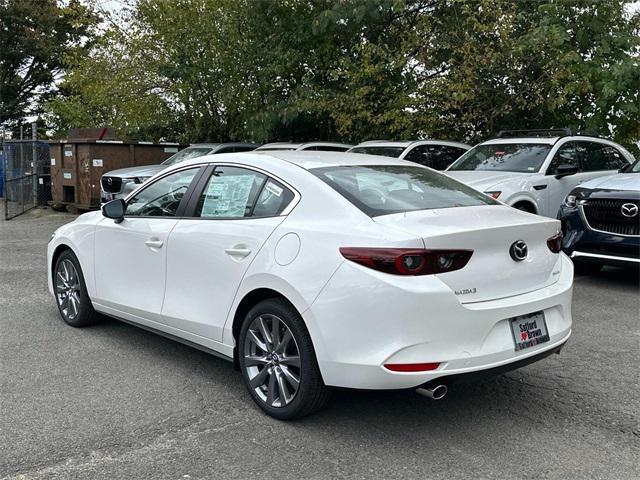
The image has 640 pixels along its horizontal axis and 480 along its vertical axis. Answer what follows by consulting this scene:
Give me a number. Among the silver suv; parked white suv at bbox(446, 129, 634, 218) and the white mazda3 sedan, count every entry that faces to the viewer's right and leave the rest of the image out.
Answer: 0

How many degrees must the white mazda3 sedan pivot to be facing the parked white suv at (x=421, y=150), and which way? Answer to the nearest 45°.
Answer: approximately 45° to its right

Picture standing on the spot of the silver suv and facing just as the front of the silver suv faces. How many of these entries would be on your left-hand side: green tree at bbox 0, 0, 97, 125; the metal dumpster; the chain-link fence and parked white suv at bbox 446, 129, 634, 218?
1

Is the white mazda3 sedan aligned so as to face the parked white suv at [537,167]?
no

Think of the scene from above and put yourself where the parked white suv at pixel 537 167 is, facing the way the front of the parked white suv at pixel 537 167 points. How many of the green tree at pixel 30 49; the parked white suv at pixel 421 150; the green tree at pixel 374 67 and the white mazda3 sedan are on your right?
3

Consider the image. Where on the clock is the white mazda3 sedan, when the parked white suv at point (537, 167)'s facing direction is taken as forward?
The white mazda3 sedan is roughly at 11 o'clock from the parked white suv.

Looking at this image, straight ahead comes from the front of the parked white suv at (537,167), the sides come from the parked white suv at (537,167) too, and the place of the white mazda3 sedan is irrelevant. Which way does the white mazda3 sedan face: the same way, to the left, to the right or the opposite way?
to the right

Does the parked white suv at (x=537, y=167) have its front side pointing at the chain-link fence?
no

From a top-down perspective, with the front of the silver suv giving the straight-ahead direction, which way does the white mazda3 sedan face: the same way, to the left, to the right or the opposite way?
to the right

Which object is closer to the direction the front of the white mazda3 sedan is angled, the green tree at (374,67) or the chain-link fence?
the chain-link fence

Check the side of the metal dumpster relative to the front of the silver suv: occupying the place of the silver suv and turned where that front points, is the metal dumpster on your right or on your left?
on your right

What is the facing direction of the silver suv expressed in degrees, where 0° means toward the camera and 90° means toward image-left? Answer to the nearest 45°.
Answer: approximately 45°

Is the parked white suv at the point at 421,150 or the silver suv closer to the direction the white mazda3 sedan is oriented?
the silver suv

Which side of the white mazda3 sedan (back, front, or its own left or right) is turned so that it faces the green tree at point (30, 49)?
front

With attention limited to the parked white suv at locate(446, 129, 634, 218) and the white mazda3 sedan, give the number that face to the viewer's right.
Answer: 0

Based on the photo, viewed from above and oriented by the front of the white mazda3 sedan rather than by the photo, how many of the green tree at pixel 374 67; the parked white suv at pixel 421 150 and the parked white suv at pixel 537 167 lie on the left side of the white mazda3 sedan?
0

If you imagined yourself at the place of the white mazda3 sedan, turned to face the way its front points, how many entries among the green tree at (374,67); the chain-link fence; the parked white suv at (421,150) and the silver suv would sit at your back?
0

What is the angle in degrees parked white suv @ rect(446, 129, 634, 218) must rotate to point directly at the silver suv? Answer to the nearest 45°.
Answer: approximately 45° to its right

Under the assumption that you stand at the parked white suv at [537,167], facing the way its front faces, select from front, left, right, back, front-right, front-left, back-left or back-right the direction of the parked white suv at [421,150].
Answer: right

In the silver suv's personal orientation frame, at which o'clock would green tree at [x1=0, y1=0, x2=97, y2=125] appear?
The green tree is roughly at 4 o'clock from the silver suv.

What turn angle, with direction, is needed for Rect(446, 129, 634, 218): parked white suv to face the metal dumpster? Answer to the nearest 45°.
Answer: approximately 45° to its right
